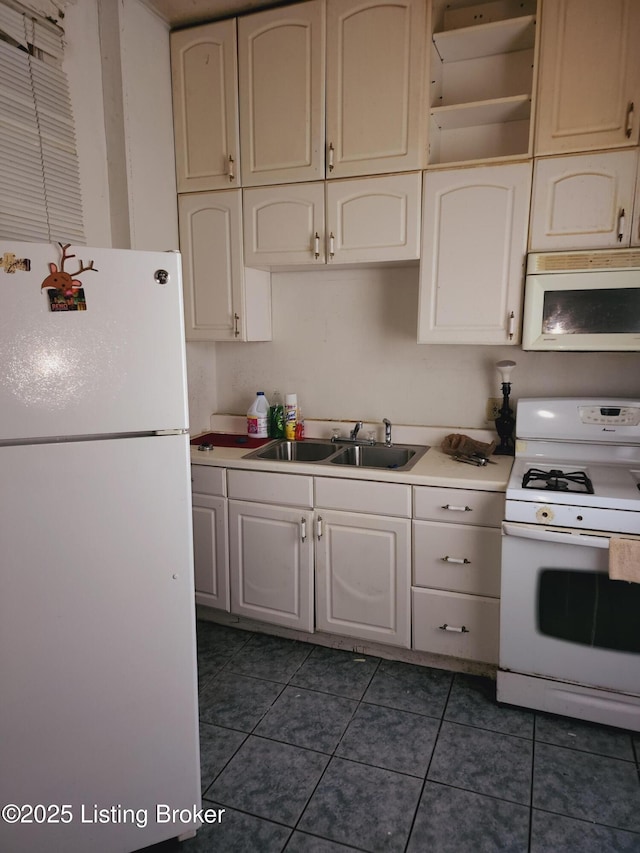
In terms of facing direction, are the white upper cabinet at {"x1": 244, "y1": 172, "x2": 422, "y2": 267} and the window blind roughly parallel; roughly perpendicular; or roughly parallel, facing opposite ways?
roughly perpendicular

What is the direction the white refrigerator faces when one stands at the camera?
facing the viewer

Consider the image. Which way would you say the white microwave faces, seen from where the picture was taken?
facing the viewer

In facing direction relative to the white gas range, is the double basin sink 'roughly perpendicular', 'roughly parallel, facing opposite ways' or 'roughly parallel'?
roughly parallel

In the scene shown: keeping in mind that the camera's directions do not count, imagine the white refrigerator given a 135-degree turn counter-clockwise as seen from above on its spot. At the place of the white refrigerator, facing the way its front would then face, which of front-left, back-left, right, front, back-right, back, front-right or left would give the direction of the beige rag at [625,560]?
front-right

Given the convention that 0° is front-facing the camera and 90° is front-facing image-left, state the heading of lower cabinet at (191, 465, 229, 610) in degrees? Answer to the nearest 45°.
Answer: approximately 45°

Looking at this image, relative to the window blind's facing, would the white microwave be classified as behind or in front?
in front

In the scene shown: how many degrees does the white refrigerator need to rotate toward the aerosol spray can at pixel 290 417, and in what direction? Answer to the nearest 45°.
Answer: approximately 135° to its left

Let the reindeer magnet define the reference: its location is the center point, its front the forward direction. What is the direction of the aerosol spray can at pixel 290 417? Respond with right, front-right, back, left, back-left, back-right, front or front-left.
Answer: back-left

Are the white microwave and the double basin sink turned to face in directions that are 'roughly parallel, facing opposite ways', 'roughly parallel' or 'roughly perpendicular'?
roughly parallel

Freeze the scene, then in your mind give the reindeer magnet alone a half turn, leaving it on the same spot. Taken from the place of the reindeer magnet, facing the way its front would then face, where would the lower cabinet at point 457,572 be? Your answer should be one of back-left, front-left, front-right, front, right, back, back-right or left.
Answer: right

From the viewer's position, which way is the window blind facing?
facing the viewer and to the right of the viewer

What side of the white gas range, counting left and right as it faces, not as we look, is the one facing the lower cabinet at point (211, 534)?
right
